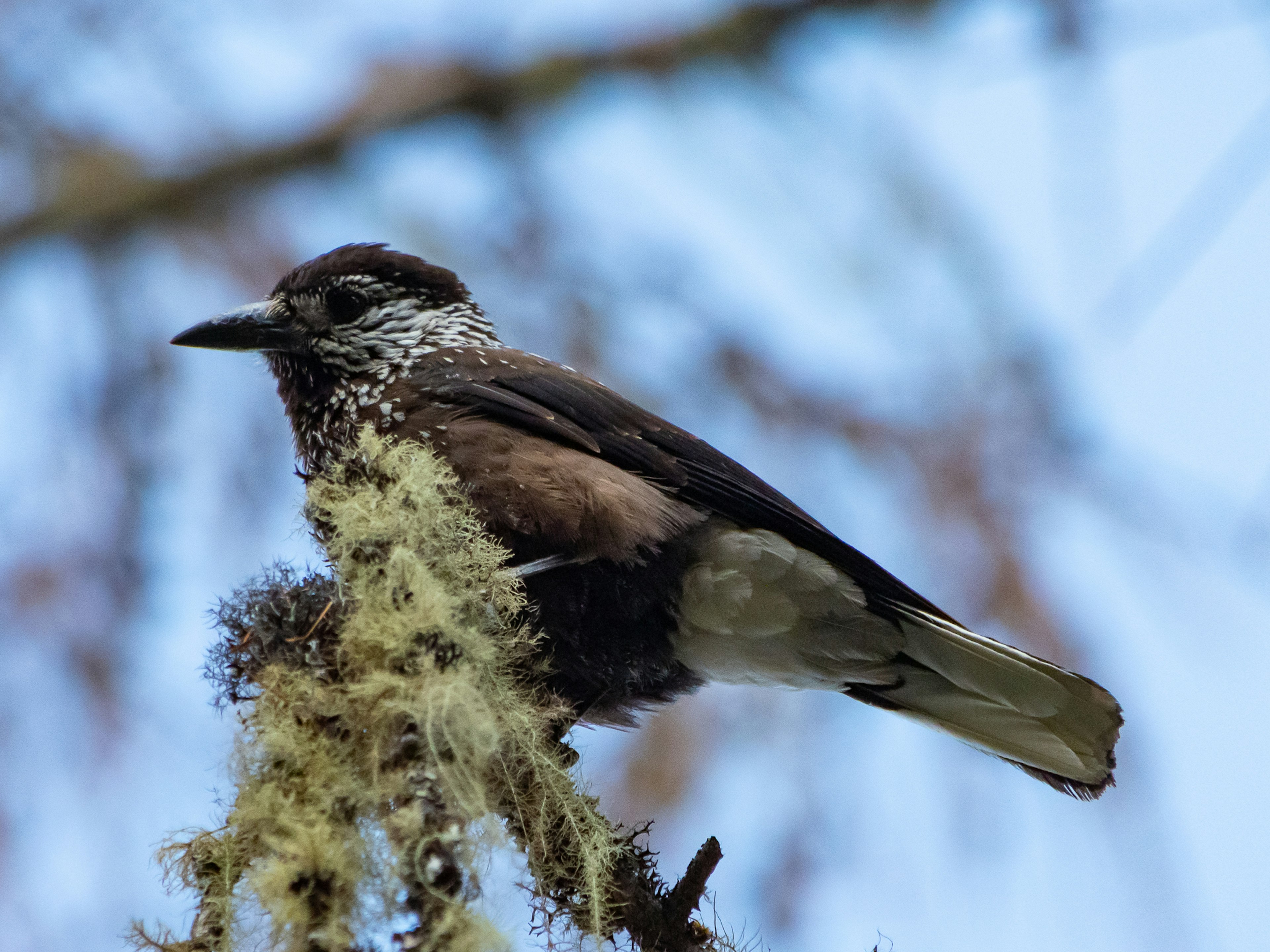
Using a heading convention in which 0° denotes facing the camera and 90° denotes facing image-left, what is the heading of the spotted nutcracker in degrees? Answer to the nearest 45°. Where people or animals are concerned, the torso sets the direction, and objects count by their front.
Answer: approximately 90°
